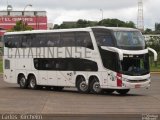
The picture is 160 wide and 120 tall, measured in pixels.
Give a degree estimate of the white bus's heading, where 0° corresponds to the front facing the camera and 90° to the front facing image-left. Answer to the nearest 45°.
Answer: approximately 315°
